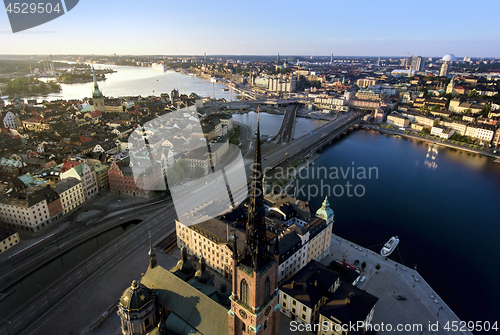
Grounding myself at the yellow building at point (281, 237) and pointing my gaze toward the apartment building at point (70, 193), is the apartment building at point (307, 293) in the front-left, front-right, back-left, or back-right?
back-left

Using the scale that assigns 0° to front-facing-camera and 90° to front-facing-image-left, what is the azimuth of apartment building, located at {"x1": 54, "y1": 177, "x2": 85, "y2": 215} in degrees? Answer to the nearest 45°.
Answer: approximately 315°

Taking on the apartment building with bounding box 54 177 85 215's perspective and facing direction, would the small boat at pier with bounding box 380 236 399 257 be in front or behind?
in front

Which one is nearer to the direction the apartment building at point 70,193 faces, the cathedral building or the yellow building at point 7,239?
the cathedral building

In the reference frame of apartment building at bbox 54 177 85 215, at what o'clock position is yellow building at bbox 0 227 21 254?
The yellow building is roughly at 3 o'clock from the apartment building.

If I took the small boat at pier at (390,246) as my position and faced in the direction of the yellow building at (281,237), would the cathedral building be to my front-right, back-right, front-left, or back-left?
front-left

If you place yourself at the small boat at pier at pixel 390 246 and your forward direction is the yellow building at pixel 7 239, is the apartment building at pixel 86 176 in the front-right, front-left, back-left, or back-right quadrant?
front-right

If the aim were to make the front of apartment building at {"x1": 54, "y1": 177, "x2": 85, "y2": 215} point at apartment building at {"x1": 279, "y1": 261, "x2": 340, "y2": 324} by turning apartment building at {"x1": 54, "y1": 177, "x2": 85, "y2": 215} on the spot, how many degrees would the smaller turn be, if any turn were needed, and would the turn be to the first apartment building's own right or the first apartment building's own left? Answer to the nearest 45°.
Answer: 0° — it already faces it

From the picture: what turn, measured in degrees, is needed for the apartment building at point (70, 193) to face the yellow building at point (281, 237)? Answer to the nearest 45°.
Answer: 0° — it already faces it

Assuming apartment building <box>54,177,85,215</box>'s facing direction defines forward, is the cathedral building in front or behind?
in front
